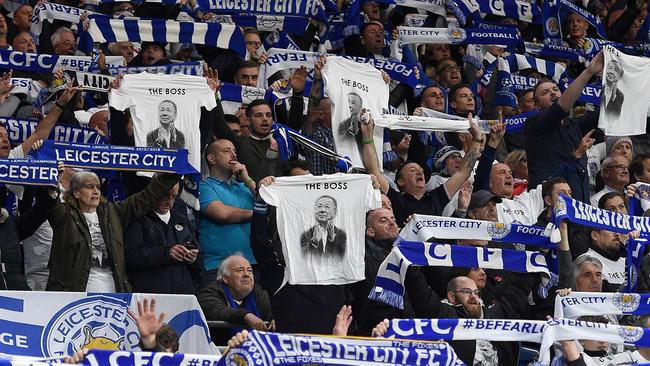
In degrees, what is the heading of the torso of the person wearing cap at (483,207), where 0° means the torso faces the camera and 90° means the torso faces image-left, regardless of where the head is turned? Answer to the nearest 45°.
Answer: approximately 315°

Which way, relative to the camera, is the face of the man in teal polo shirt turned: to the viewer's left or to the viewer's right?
to the viewer's right

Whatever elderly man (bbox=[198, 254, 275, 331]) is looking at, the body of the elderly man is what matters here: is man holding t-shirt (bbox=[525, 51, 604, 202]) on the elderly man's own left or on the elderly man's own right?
on the elderly man's own left

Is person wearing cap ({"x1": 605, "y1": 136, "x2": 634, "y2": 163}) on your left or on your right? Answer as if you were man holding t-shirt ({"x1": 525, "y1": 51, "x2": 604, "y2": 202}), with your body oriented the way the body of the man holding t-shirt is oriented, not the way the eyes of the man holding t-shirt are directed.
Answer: on your left
